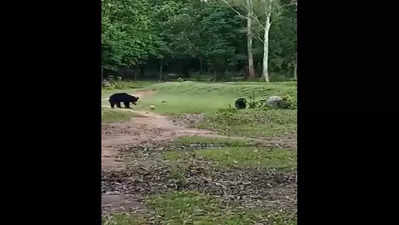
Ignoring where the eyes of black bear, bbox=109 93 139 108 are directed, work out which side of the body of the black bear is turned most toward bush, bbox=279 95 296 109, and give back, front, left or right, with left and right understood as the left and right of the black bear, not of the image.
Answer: front

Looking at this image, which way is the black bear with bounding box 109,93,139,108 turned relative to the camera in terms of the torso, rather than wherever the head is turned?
to the viewer's right
